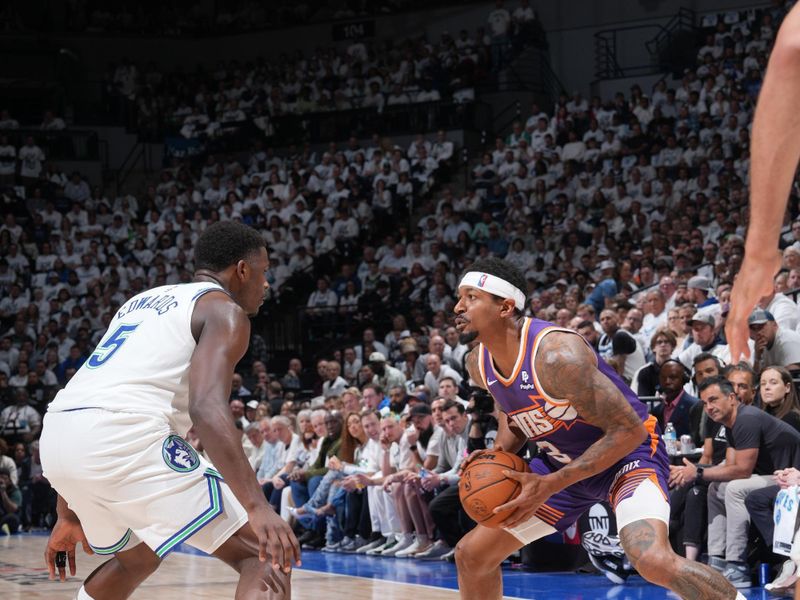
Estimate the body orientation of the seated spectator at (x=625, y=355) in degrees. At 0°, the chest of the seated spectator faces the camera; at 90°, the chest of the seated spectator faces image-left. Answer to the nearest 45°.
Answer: approximately 45°

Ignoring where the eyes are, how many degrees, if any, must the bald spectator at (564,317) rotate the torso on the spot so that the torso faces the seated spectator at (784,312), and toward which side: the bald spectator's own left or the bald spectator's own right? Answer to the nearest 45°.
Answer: approximately 90° to the bald spectator's own left

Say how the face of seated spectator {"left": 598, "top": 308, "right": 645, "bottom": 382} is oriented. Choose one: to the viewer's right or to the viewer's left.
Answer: to the viewer's left

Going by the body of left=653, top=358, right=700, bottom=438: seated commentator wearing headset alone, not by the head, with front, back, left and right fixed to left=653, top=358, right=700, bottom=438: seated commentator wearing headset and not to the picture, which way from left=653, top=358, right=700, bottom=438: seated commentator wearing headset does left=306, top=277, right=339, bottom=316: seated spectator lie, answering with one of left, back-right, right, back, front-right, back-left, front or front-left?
right

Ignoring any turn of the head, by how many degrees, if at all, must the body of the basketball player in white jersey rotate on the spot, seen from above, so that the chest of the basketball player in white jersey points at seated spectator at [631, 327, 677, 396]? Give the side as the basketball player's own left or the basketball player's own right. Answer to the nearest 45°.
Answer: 0° — they already face them

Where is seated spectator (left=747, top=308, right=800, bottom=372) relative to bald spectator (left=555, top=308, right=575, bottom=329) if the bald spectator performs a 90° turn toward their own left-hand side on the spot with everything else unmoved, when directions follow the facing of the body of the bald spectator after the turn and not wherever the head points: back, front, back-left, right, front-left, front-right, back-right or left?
front

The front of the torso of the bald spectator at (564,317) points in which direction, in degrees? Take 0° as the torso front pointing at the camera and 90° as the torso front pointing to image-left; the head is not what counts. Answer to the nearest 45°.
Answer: approximately 45°

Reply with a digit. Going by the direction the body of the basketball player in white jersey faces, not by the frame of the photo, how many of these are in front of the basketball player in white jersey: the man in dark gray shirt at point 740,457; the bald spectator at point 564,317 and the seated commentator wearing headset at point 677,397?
3

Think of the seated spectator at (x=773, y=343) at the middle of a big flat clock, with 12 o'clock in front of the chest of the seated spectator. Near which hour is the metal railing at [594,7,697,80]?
The metal railing is roughly at 4 o'clock from the seated spectator.

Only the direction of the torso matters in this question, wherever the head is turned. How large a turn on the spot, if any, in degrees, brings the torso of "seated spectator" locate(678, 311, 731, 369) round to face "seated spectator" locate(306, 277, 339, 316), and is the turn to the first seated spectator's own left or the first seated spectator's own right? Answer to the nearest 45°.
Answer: approximately 90° to the first seated spectator's own right

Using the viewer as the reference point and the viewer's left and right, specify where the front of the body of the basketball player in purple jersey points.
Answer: facing the viewer and to the left of the viewer

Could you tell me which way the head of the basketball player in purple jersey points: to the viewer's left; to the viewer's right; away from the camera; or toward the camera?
to the viewer's left

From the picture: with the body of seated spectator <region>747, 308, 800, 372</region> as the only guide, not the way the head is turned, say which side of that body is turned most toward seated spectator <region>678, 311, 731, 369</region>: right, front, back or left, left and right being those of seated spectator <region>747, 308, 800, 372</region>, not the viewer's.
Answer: right

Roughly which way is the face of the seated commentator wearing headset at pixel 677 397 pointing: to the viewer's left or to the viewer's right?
to the viewer's left
